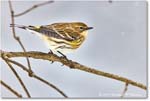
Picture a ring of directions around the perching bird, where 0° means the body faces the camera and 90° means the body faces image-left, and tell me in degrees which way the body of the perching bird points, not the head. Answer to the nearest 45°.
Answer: approximately 270°
